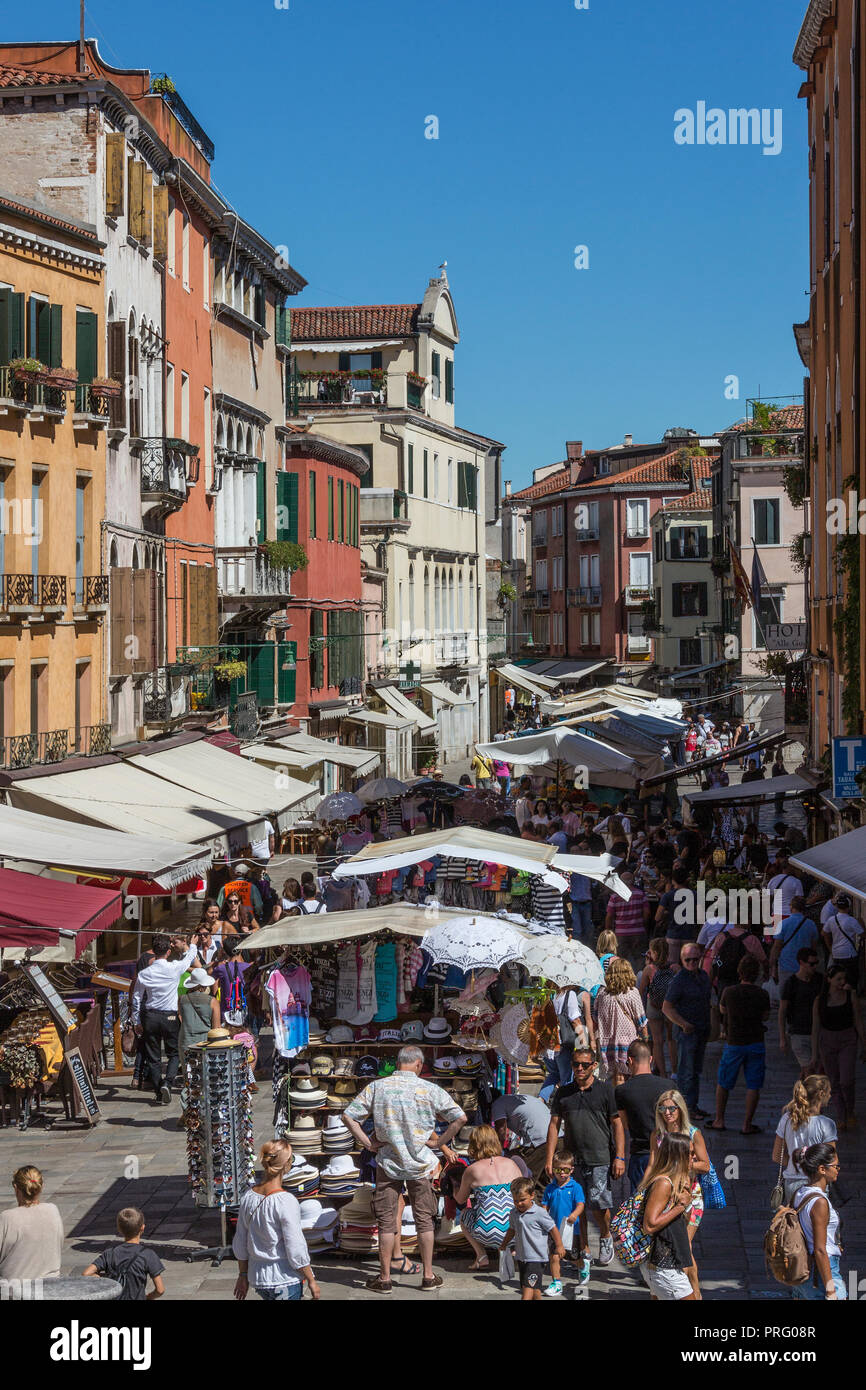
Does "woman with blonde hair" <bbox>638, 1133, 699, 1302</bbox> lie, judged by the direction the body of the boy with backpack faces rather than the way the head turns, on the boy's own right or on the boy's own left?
on the boy's own right

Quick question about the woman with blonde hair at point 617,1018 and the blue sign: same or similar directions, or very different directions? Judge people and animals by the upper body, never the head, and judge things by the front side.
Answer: very different directions

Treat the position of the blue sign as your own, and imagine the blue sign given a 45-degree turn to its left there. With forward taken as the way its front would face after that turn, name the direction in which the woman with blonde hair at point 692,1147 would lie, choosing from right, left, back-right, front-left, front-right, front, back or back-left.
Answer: front-right

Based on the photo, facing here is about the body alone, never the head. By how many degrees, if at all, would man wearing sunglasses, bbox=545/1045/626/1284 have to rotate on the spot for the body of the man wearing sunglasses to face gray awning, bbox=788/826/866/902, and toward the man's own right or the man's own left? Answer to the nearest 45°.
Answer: approximately 135° to the man's own left

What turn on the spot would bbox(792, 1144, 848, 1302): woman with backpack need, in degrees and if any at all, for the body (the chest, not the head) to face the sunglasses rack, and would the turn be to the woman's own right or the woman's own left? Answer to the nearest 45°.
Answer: approximately 135° to the woman's own left

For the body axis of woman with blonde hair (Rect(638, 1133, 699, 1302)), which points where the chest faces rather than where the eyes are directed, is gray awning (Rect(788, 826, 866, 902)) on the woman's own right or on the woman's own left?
on the woman's own left

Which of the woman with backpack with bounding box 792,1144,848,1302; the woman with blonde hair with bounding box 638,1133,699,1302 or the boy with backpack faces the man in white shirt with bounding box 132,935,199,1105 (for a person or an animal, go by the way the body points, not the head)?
the boy with backpack

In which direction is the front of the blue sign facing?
toward the camera

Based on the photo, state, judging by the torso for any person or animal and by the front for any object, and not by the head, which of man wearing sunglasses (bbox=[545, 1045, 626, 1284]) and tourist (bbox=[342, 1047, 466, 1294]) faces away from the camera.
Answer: the tourist

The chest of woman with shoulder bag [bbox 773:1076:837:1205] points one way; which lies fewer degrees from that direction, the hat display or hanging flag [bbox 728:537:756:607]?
the hanging flag

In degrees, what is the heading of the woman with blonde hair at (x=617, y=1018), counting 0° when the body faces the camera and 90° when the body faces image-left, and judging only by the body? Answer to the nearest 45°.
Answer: approximately 180°

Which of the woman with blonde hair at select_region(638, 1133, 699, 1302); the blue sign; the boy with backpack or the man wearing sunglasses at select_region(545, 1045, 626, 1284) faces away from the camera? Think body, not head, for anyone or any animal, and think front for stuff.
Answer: the boy with backpack
